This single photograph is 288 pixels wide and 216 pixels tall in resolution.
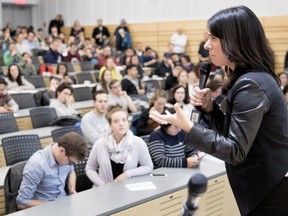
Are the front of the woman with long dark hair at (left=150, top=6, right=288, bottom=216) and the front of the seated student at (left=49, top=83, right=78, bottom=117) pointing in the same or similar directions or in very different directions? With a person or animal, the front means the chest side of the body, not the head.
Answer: very different directions

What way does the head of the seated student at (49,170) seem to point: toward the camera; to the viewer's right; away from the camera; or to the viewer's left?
to the viewer's right

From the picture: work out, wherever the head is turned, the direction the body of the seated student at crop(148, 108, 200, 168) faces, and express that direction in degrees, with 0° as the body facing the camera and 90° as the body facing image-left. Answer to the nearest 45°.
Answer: approximately 315°

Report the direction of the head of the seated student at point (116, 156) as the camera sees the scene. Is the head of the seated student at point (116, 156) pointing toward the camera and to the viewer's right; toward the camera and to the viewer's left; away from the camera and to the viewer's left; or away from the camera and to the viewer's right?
toward the camera and to the viewer's right

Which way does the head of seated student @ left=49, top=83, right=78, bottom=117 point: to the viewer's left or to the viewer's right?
to the viewer's right

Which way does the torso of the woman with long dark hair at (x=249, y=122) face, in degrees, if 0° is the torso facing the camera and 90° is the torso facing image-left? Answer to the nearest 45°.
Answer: approximately 90°
